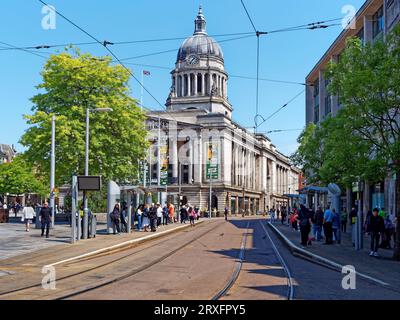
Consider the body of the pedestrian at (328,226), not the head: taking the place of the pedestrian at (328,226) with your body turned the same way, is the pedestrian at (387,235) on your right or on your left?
on your right

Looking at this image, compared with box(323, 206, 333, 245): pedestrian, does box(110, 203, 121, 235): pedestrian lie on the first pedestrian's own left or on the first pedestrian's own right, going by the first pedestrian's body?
on the first pedestrian's own left

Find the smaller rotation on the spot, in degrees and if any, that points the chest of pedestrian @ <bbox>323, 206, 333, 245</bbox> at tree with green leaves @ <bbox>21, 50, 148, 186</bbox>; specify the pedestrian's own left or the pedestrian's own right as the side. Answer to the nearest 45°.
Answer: approximately 45° to the pedestrian's own left

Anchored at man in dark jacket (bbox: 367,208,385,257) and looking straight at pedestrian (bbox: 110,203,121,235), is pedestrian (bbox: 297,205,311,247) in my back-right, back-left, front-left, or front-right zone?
front-right

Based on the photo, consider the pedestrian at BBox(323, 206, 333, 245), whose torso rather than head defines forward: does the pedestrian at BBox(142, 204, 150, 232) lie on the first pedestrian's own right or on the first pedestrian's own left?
on the first pedestrian's own left

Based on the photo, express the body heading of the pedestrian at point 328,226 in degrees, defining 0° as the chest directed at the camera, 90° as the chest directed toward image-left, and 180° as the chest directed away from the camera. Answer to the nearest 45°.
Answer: approximately 180°

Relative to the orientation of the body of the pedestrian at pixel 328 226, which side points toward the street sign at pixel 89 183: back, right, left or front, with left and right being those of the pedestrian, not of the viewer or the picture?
left

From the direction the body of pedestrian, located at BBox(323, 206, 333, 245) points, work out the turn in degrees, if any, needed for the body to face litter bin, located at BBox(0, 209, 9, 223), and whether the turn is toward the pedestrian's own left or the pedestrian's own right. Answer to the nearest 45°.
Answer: approximately 45° to the pedestrian's own left

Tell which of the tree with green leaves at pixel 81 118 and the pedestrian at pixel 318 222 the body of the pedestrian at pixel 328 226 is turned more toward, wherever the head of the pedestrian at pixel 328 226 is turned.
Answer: the pedestrian
